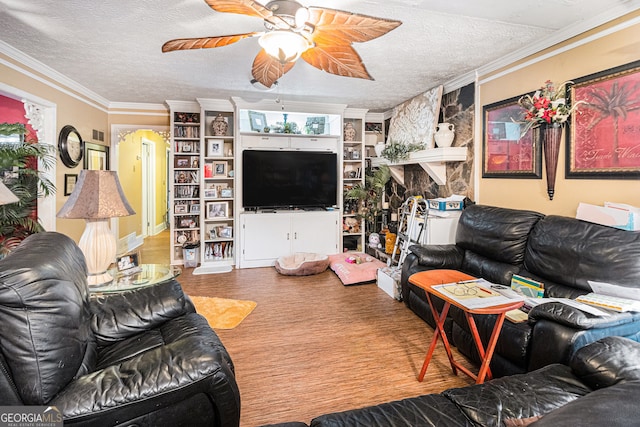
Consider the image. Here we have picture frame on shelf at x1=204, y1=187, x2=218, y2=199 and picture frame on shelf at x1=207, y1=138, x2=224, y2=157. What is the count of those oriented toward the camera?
2

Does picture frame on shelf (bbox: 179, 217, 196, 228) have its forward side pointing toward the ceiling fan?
yes

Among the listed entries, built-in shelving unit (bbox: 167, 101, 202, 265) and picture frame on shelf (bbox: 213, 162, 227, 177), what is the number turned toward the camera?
2

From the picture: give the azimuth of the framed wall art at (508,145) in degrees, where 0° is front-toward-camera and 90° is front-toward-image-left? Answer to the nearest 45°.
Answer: approximately 45°
